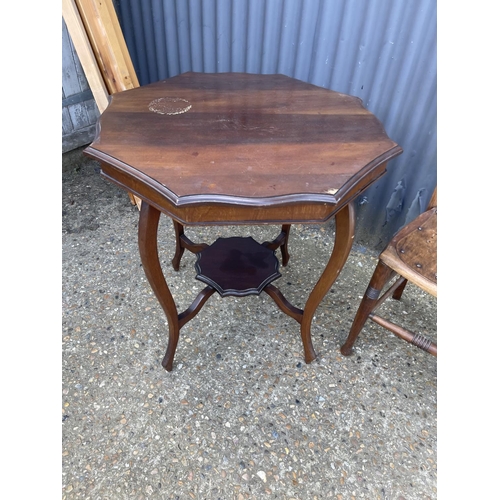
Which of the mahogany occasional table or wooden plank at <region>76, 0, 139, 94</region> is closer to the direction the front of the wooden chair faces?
the mahogany occasional table

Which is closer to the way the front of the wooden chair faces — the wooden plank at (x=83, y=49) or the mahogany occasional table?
the mahogany occasional table

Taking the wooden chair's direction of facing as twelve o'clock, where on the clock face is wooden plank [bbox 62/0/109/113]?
The wooden plank is roughly at 2 o'clock from the wooden chair.

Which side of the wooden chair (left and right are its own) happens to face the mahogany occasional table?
right

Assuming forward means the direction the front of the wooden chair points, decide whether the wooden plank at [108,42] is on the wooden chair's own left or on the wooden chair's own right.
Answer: on the wooden chair's own right

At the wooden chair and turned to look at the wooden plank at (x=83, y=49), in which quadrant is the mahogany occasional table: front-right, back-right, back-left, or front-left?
front-left
